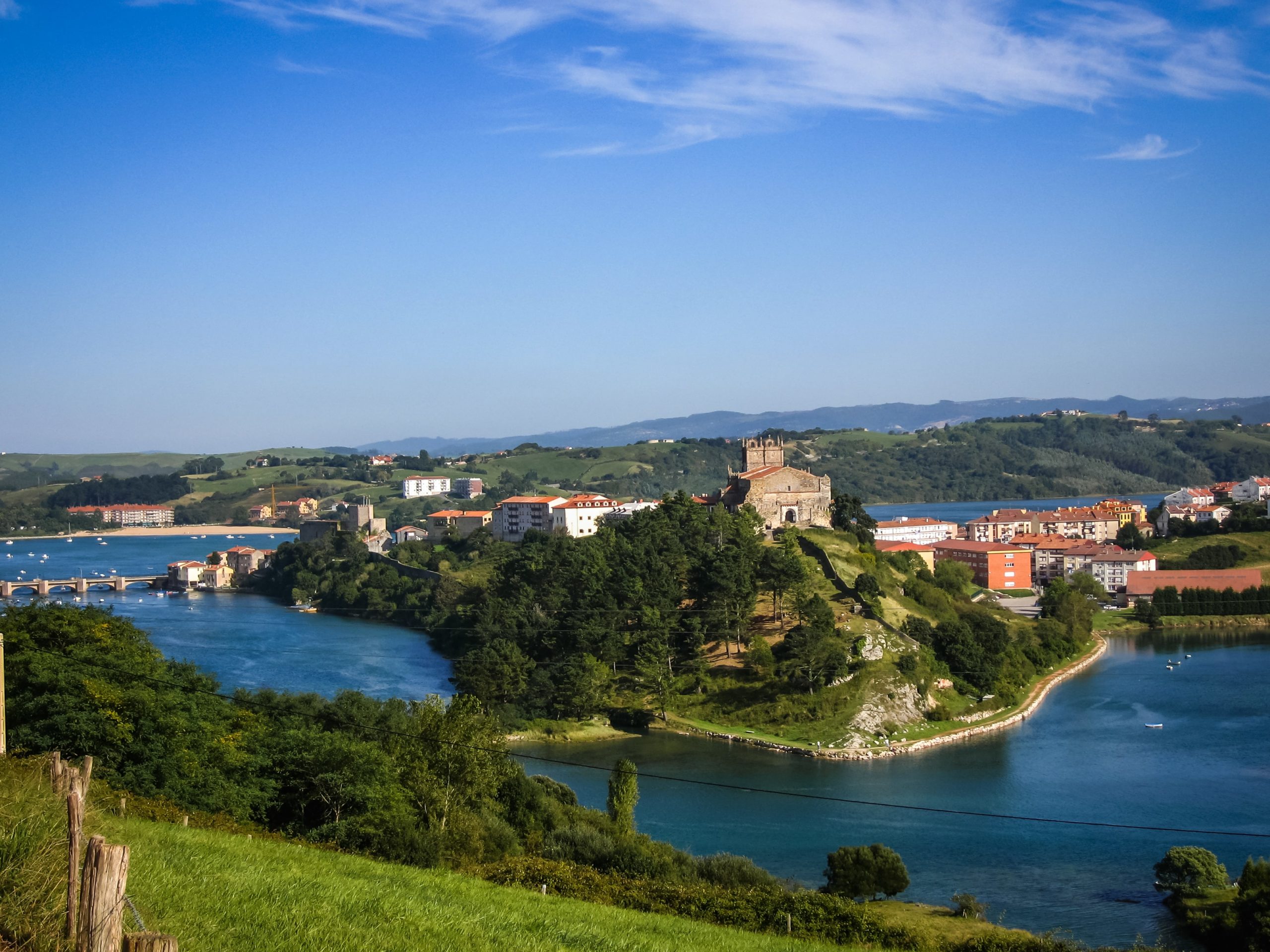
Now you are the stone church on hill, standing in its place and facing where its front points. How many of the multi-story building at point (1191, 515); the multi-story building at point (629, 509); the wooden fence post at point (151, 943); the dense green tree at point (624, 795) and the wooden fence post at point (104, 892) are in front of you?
3

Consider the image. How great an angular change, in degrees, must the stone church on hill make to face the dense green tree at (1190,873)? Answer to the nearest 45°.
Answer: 0° — it already faces it

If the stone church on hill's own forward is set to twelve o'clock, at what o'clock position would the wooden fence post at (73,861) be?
The wooden fence post is roughly at 12 o'clock from the stone church on hill.

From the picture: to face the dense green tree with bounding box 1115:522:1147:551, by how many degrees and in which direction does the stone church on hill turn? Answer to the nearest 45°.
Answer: approximately 135° to its left

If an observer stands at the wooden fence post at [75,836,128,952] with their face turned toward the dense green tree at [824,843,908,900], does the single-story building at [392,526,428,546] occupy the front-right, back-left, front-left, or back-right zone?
front-left

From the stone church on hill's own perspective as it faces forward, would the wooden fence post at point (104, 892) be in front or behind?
in front

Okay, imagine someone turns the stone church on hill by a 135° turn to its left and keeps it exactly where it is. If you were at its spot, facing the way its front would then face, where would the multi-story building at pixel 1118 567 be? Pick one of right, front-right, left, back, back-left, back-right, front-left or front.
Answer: front

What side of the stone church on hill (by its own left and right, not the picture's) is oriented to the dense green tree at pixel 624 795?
front

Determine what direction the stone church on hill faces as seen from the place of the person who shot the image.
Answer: facing the viewer

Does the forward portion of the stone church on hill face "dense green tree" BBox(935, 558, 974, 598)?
no

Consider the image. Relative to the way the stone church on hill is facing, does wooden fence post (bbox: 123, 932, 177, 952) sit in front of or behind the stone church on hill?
in front

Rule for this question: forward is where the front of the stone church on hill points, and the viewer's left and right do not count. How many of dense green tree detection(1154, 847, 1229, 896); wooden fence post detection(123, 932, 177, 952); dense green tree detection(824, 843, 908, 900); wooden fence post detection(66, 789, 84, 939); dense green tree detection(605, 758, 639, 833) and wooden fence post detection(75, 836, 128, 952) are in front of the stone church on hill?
6

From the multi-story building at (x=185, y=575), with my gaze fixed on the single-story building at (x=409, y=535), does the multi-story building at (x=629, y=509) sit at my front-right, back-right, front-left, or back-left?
front-right
